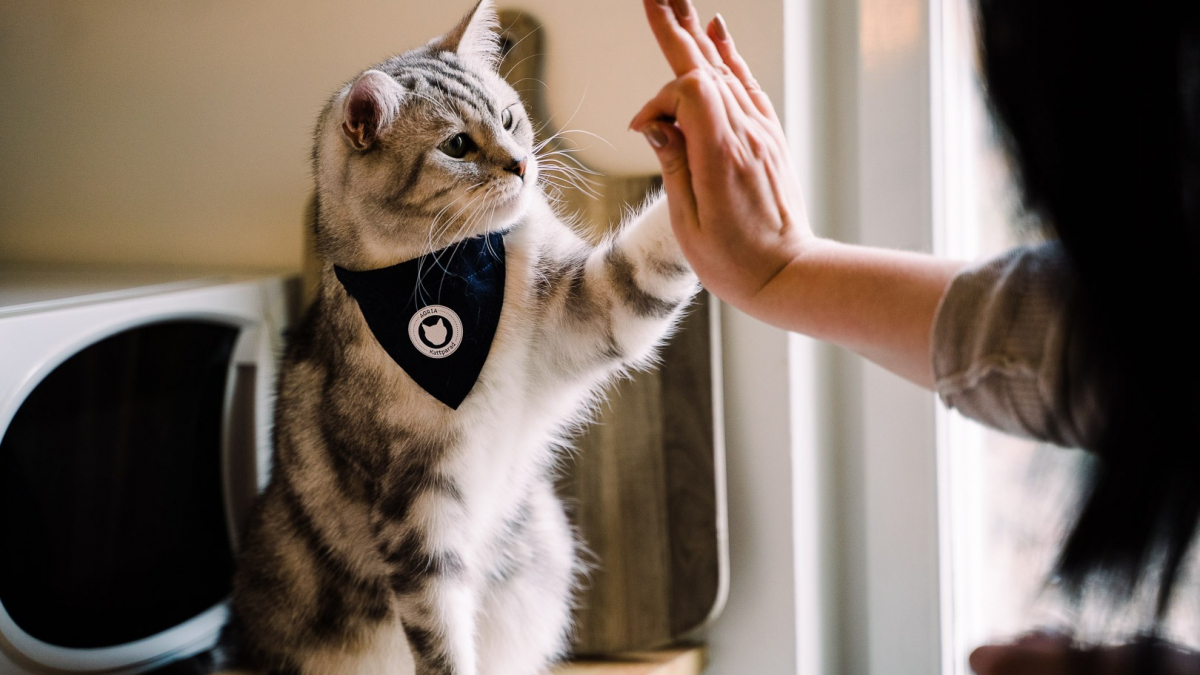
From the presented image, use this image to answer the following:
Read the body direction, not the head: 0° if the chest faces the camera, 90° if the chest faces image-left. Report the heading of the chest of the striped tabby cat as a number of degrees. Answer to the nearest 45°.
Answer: approximately 315°
